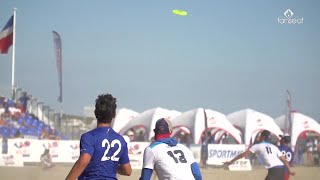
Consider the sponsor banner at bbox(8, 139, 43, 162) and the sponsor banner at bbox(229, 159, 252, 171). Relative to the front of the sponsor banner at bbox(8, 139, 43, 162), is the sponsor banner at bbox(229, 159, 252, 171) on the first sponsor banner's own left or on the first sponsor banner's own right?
on the first sponsor banner's own left

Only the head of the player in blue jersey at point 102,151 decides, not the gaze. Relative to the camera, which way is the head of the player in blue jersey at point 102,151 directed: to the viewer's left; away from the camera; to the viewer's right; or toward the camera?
away from the camera

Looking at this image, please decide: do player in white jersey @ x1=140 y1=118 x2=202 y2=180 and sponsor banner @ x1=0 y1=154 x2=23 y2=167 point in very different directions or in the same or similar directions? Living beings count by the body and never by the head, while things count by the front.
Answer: very different directions

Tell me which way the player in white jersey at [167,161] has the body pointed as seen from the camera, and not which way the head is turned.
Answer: away from the camera

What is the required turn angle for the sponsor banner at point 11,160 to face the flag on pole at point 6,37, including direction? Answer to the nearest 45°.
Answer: approximately 180°

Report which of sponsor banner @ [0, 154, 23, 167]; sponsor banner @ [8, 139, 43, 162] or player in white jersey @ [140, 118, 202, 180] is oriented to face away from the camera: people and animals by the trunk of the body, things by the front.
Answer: the player in white jersey

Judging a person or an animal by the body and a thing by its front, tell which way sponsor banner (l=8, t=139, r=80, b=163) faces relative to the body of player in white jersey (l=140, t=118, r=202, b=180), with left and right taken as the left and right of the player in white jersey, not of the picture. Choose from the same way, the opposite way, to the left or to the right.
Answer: the opposite way

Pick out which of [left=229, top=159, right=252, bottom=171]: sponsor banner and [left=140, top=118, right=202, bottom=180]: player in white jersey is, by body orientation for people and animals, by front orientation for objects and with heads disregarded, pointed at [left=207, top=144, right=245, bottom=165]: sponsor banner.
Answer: the player in white jersey

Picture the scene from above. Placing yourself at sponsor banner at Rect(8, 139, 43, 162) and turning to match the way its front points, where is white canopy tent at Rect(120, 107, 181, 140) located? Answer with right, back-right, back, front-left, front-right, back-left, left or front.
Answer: back-left

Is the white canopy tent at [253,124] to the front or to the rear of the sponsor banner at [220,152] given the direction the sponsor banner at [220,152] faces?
to the rear

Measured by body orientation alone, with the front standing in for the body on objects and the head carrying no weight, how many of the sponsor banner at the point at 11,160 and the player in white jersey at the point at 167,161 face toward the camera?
1

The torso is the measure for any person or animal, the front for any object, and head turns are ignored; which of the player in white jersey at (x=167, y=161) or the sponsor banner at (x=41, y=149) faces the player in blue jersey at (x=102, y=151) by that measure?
the sponsor banner
